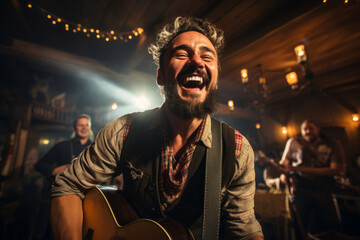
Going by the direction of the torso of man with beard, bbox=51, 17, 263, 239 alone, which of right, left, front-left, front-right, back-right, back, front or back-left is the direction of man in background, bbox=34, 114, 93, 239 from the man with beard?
back-right

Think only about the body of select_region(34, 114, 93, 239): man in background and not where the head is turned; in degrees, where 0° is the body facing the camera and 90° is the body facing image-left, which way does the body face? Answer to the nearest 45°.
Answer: approximately 315°

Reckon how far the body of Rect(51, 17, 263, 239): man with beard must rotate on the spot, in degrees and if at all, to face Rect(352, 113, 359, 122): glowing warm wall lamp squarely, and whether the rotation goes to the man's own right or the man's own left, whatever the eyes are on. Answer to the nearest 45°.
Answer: approximately 135° to the man's own left

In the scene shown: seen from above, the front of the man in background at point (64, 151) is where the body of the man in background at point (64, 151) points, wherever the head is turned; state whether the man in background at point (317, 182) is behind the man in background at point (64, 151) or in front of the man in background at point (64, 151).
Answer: in front

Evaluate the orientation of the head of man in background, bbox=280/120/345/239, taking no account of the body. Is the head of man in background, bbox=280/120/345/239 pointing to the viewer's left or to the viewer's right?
to the viewer's left

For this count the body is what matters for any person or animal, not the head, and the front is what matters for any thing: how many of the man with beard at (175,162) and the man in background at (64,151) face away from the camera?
0

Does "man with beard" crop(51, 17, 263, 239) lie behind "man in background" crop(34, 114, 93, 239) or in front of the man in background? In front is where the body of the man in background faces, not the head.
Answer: in front

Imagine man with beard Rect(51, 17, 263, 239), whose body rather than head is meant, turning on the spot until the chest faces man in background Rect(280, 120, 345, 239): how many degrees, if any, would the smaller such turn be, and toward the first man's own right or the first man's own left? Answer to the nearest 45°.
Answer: approximately 135° to the first man's own left
